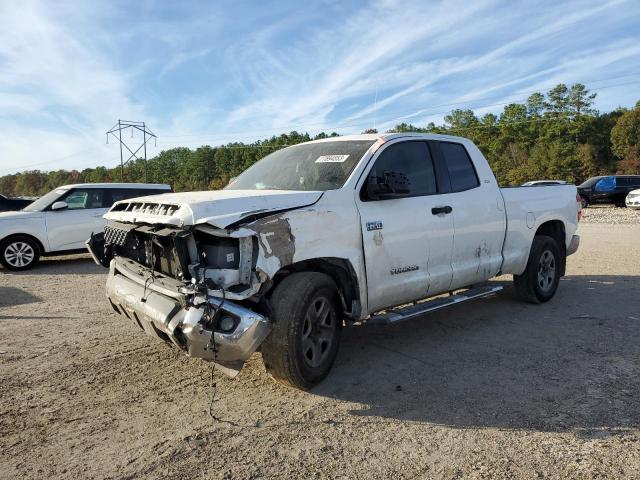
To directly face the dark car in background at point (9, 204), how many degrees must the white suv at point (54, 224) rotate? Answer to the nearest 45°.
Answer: approximately 90° to its right

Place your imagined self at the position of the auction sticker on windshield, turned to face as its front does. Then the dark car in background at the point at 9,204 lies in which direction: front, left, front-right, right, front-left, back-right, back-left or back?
right

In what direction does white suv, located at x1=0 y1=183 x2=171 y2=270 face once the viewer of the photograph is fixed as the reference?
facing to the left of the viewer

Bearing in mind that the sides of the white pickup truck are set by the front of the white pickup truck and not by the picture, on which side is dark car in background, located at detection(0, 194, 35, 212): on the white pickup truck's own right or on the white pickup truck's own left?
on the white pickup truck's own right

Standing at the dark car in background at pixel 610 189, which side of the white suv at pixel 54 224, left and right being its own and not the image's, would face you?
back

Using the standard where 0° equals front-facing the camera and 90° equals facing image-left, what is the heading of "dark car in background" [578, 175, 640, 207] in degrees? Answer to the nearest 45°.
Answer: approximately 90°

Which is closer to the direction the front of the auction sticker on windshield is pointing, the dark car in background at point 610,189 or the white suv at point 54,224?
the white suv

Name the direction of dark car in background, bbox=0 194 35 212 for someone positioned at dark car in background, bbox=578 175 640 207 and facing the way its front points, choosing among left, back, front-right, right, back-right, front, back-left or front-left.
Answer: front-left

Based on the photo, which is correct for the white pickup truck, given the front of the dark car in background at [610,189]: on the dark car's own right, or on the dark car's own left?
on the dark car's own left

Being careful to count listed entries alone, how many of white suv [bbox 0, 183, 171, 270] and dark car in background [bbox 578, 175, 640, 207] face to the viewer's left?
2

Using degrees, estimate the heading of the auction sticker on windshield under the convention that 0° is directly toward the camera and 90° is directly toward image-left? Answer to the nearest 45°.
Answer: approximately 45°
